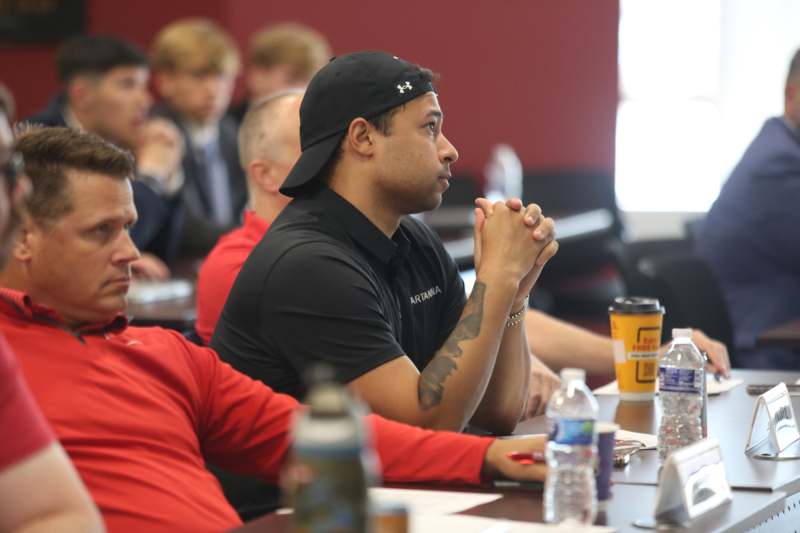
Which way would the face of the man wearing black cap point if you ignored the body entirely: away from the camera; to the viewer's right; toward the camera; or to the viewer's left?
to the viewer's right

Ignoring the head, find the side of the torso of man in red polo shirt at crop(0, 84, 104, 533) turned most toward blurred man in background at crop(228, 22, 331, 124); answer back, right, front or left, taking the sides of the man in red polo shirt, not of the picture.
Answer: left

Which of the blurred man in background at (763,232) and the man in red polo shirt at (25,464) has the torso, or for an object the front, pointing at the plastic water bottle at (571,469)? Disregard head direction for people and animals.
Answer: the man in red polo shirt

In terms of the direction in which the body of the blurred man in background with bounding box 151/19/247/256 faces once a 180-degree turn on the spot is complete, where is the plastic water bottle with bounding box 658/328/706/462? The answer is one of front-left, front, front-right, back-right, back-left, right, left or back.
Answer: back-left

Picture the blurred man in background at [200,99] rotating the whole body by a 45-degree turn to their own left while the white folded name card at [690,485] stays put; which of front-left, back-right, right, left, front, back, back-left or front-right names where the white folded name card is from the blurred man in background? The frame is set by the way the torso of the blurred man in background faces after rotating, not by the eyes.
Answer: right

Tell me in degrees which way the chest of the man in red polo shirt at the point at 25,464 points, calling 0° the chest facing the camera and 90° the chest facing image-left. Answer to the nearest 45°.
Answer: approximately 270°

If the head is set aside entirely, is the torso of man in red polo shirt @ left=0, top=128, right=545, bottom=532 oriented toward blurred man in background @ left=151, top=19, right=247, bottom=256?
no

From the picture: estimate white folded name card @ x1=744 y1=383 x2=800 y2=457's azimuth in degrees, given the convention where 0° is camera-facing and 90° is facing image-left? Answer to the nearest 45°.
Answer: approximately 315°

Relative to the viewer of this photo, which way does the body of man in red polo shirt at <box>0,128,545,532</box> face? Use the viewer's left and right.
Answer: facing the viewer and to the right of the viewer

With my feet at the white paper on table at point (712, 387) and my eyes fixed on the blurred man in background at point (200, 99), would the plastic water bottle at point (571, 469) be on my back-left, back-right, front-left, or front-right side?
back-left
